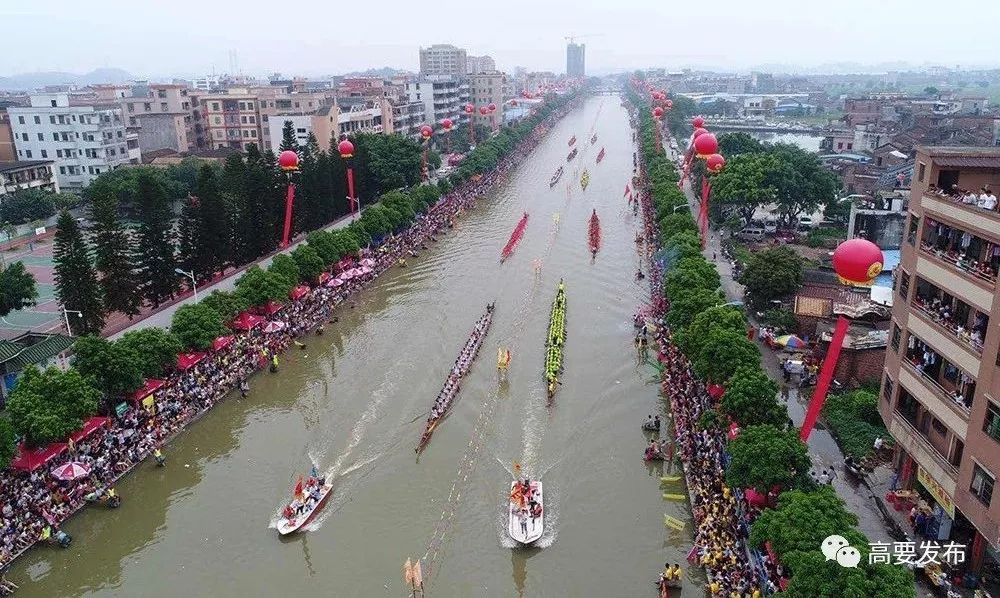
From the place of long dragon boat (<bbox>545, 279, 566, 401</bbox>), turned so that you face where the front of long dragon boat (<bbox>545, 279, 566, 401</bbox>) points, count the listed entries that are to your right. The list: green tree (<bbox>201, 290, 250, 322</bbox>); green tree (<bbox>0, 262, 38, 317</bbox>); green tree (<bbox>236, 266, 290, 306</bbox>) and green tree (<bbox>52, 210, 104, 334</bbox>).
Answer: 4

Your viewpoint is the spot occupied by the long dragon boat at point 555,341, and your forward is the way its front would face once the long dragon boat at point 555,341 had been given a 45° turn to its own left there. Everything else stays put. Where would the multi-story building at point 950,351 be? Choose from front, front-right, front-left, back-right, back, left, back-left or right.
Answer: front

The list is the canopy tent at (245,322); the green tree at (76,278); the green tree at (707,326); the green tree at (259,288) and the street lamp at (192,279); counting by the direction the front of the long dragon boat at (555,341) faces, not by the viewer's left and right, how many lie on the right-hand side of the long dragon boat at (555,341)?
4

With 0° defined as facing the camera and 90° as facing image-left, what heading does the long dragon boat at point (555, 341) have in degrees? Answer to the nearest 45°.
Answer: approximately 0°

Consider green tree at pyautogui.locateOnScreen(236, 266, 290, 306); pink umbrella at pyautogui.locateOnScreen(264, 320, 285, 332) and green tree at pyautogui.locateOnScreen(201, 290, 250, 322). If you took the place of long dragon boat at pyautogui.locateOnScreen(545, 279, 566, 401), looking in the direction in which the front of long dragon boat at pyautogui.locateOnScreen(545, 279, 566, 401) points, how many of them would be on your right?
3

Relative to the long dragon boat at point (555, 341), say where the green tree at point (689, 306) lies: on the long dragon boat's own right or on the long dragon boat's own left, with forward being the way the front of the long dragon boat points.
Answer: on the long dragon boat's own left

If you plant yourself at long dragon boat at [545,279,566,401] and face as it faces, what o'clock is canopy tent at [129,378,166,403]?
The canopy tent is roughly at 2 o'clock from the long dragon boat.

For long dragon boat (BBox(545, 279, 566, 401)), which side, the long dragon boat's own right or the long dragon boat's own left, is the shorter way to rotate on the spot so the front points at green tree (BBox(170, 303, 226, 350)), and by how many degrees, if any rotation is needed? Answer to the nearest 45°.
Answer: approximately 90° to the long dragon boat's own right

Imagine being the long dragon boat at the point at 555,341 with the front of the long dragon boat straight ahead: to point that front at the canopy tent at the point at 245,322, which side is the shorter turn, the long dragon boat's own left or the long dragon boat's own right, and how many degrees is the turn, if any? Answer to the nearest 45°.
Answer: approximately 90° to the long dragon boat's own right

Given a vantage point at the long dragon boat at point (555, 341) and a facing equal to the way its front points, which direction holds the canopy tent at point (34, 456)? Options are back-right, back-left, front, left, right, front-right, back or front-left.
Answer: front-right

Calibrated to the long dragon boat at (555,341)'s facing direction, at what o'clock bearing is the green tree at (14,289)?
The green tree is roughly at 3 o'clock from the long dragon boat.

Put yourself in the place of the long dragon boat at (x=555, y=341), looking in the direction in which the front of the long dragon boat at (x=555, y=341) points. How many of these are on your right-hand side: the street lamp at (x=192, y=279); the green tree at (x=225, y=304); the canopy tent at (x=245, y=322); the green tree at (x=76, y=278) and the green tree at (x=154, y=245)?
5

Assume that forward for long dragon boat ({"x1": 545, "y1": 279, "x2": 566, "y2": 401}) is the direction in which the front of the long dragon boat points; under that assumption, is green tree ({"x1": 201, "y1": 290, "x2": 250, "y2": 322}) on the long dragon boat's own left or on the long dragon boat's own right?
on the long dragon boat's own right

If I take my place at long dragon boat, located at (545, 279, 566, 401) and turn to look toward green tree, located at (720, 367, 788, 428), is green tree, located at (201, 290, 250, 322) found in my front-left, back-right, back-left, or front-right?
back-right

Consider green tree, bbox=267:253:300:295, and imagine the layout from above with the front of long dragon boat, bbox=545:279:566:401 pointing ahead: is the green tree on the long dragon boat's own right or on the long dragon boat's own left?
on the long dragon boat's own right

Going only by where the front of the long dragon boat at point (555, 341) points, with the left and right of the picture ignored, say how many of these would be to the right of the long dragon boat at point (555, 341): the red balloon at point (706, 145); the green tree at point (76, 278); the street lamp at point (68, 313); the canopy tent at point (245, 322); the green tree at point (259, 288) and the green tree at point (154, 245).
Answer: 5

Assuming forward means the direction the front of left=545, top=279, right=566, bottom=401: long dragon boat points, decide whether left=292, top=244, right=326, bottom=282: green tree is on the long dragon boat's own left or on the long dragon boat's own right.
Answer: on the long dragon boat's own right

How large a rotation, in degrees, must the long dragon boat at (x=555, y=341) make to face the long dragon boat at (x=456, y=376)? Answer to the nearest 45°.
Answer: approximately 45° to its right

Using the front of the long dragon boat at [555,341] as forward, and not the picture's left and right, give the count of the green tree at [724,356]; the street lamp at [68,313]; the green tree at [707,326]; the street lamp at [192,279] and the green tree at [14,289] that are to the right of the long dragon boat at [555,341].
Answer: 3

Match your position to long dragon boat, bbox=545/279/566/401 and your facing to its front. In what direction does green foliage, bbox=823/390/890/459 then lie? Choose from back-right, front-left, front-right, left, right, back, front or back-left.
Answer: front-left
